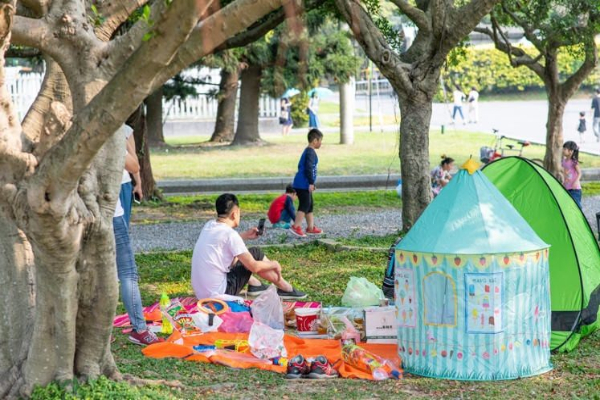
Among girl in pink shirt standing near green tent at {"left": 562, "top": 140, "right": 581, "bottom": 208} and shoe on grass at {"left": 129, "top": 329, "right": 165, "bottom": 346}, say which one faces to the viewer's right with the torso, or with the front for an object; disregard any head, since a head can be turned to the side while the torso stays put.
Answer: the shoe on grass

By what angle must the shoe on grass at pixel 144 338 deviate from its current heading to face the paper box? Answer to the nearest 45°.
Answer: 0° — it already faces it

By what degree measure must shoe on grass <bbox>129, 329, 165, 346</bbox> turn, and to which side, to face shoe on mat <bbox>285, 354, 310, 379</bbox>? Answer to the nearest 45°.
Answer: approximately 45° to its right

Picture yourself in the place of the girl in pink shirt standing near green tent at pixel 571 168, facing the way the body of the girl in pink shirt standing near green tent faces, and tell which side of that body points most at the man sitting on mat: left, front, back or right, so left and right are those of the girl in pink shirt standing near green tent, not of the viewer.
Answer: front

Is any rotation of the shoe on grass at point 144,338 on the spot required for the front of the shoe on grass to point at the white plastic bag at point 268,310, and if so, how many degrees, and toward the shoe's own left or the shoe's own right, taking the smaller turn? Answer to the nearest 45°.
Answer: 0° — it already faces it

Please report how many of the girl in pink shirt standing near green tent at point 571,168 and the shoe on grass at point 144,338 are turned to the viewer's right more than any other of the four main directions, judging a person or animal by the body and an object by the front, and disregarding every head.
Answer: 1

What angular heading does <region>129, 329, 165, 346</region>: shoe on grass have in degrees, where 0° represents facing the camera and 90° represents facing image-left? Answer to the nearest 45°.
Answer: approximately 270°

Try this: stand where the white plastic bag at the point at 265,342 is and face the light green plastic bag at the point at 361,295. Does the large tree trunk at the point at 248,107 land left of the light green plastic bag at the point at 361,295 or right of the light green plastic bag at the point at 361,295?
left
